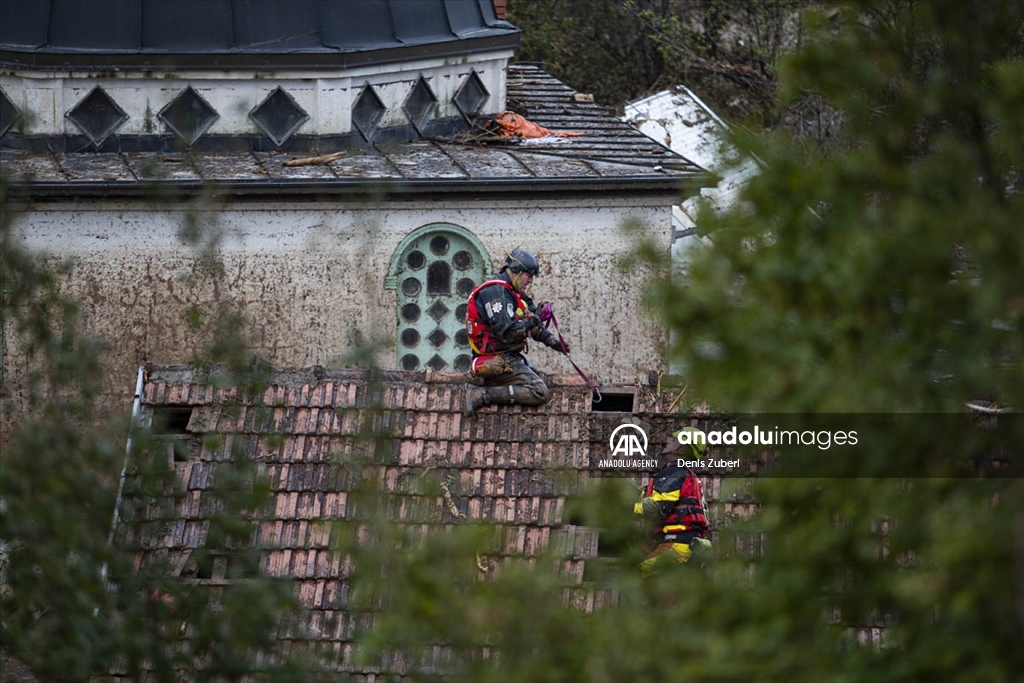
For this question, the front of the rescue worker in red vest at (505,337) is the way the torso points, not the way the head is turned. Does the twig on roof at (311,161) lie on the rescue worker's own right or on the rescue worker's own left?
on the rescue worker's own left

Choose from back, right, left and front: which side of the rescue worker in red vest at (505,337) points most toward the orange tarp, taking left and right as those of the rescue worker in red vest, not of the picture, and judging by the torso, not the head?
left

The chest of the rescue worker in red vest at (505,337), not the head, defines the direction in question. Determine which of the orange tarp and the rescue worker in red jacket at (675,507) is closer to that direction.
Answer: the rescue worker in red jacket

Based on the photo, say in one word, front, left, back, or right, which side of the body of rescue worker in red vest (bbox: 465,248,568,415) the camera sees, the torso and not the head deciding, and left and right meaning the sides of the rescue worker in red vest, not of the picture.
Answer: right

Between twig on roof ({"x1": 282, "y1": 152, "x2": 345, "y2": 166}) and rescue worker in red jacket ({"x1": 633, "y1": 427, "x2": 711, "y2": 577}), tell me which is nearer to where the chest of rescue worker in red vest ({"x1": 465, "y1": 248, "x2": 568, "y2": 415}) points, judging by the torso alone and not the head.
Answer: the rescue worker in red jacket

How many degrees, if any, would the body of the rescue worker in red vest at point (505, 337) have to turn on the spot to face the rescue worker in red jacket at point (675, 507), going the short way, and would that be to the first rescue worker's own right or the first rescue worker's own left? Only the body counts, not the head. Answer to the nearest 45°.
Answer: approximately 45° to the first rescue worker's own right
